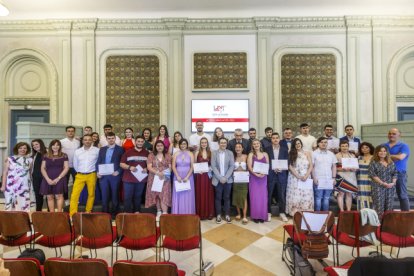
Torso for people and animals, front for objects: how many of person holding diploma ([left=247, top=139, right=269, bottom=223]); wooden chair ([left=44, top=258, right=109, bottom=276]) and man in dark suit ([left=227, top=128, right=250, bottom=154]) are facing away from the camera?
1

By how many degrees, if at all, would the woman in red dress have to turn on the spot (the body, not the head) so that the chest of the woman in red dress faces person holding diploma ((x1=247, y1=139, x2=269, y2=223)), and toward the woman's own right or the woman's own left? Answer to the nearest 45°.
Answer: approximately 90° to the woman's own left

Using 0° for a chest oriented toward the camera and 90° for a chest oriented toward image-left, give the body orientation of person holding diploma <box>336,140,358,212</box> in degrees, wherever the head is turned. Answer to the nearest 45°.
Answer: approximately 0°

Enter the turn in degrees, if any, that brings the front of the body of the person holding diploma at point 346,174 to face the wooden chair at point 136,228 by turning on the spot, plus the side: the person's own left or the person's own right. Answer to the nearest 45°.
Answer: approximately 45° to the person's own right

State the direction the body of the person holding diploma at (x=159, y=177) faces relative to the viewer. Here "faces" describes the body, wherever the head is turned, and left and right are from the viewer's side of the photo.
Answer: facing the viewer

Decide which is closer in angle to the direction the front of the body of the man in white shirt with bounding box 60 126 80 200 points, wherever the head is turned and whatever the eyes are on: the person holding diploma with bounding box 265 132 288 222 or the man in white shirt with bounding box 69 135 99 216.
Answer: the man in white shirt

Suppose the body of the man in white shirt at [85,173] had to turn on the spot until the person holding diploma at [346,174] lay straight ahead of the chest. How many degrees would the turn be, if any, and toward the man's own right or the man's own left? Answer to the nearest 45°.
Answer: approximately 45° to the man's own left

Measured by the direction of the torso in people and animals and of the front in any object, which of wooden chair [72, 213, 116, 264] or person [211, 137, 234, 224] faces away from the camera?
the wooden chair

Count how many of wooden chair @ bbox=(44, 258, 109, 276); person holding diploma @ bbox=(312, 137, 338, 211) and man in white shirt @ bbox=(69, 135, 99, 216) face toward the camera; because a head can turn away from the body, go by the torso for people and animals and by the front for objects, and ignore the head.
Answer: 2

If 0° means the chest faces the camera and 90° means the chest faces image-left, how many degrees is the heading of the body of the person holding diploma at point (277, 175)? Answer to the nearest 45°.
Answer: approximately 0°

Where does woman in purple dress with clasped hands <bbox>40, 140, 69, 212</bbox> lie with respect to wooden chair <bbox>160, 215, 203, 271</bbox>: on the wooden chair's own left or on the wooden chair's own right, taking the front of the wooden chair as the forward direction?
on the wooden chair's own left

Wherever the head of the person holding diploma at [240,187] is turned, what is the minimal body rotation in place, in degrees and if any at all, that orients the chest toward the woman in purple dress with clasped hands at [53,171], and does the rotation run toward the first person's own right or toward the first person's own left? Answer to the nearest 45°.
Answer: approximately 90° to the first person's own right

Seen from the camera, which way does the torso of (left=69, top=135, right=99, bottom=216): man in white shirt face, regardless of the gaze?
toward the camera

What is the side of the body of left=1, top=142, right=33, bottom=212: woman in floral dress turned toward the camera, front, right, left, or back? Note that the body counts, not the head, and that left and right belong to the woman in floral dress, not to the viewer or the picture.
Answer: front

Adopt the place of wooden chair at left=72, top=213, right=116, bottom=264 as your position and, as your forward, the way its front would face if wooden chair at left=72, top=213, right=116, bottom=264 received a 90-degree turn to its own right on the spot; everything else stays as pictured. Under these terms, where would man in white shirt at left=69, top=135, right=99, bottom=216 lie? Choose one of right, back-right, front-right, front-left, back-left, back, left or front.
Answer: left
